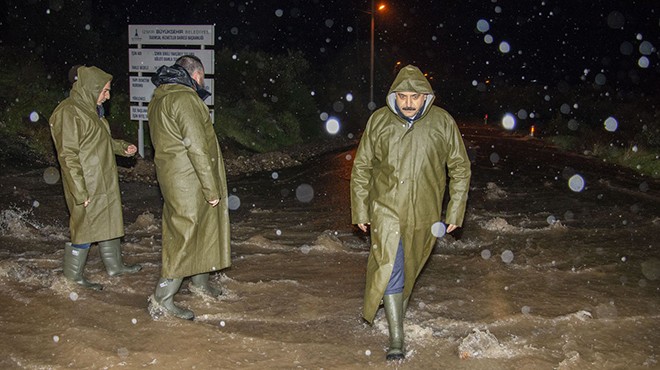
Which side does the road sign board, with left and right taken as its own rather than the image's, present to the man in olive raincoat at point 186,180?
front

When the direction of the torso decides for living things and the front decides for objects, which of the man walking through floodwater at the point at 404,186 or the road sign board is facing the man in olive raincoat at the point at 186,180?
the road sign board

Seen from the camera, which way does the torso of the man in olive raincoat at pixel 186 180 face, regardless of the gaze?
to the viewer's right

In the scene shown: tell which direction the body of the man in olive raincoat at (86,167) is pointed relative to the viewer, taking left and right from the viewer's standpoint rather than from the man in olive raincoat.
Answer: facing to the right of the viewer

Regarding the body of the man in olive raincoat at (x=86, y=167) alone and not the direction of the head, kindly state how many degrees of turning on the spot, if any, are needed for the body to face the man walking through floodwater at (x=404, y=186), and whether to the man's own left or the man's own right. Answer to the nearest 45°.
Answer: approximately 45° to the man's own right

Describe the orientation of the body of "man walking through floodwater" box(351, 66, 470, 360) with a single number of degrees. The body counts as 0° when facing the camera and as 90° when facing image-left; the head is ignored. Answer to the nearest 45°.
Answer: approximately 0°

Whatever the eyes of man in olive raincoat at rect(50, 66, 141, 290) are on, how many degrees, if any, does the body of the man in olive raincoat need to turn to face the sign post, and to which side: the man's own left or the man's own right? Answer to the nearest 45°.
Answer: approximately 90° to the man's own left
